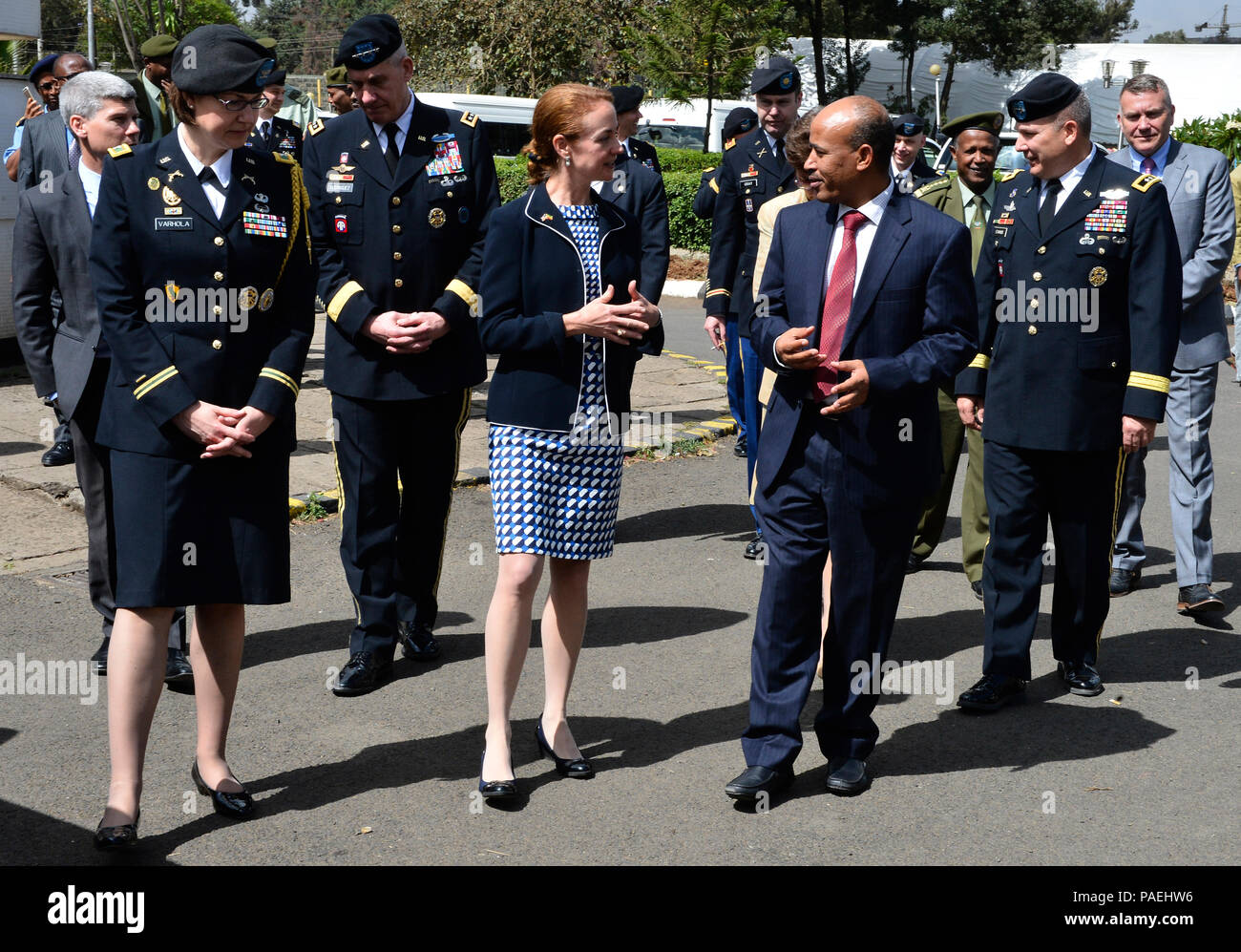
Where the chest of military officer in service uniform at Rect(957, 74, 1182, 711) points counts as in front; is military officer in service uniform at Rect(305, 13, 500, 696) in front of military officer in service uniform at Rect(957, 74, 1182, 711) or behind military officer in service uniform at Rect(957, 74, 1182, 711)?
in front

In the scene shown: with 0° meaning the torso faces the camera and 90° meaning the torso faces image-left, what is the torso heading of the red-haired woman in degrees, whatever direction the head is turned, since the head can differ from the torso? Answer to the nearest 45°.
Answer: approximately 315°

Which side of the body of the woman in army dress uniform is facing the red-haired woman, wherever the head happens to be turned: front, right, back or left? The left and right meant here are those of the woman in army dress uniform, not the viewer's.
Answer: left

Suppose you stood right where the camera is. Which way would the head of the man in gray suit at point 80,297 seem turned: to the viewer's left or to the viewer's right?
to the viewer's right

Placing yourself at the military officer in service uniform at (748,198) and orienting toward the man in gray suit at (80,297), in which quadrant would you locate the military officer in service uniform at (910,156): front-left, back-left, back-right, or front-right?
back-right

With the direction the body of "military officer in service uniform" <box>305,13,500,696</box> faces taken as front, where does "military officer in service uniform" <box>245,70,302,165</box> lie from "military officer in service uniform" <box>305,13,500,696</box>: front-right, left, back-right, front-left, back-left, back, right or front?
back

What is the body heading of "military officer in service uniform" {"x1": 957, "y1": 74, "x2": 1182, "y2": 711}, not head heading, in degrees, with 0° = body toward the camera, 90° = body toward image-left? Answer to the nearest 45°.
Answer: approximately 45°

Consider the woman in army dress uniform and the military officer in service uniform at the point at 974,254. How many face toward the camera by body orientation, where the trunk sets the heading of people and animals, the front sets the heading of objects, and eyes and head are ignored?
2

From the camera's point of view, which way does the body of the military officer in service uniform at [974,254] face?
toward the camera

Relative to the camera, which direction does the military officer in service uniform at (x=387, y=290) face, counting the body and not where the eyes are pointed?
toward the camera

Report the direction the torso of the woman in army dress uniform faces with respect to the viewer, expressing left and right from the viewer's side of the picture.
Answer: facing the viewer

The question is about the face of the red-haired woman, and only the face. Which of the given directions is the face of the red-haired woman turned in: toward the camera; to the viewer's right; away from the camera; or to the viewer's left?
to the viewer's right
